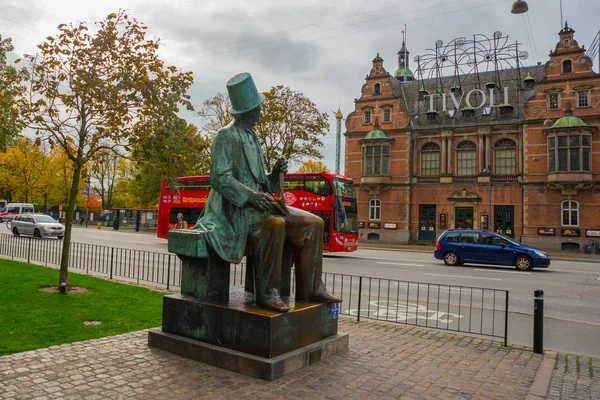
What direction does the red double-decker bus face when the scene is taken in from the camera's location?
facing the viewer and to the right of the viewer

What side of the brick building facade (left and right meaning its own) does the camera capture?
front

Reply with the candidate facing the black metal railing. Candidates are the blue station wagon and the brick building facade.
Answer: the brick building facade

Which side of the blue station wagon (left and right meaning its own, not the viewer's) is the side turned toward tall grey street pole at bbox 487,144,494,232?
left

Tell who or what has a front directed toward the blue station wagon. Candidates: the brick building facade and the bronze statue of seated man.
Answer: the brick building facade

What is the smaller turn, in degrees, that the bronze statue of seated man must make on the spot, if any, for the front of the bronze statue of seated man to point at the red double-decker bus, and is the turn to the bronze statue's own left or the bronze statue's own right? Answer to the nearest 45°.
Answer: approximately 135° to the bronze statue's own left

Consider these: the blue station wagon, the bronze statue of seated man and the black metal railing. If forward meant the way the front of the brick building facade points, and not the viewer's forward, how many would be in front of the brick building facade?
3

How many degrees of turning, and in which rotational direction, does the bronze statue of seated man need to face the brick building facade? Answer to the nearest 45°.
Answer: approximately 90° to its left

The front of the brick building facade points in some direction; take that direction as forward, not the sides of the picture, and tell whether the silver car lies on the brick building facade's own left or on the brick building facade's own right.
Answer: on the brick building facade's own right

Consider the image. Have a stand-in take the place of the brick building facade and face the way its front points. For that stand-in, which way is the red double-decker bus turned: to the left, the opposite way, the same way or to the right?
to the left

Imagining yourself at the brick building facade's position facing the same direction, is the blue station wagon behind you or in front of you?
in front

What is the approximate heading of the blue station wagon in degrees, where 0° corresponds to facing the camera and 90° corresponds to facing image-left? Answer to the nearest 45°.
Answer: approximately 270°

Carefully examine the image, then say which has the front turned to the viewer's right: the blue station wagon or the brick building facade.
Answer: the blue station wagon
